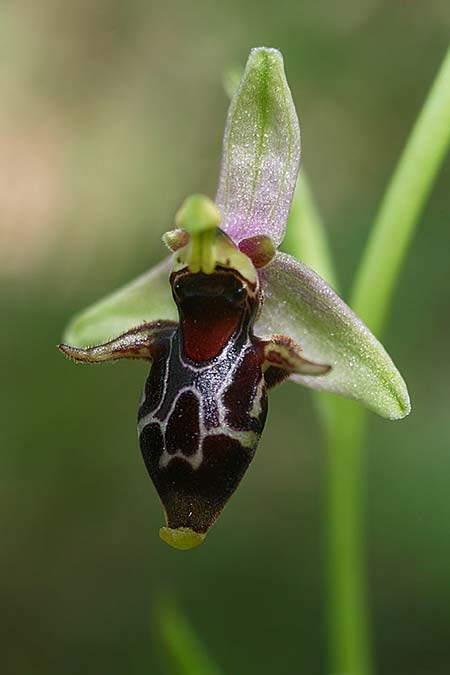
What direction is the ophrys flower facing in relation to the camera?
toward the camera
